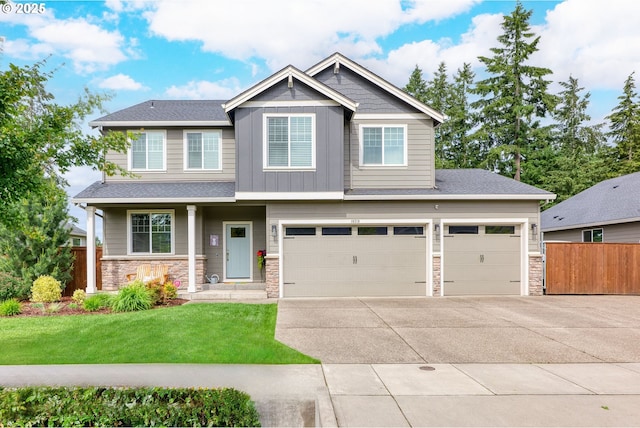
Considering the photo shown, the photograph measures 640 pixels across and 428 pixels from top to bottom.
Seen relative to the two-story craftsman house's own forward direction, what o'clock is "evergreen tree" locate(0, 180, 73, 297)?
The evergreen tree is roughly at 3 o'clock from the two-story craftsman house.

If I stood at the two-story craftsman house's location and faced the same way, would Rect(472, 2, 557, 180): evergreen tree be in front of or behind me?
behind

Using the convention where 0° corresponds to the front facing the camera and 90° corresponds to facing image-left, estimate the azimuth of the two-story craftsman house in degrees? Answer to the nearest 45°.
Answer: approximately 0°
